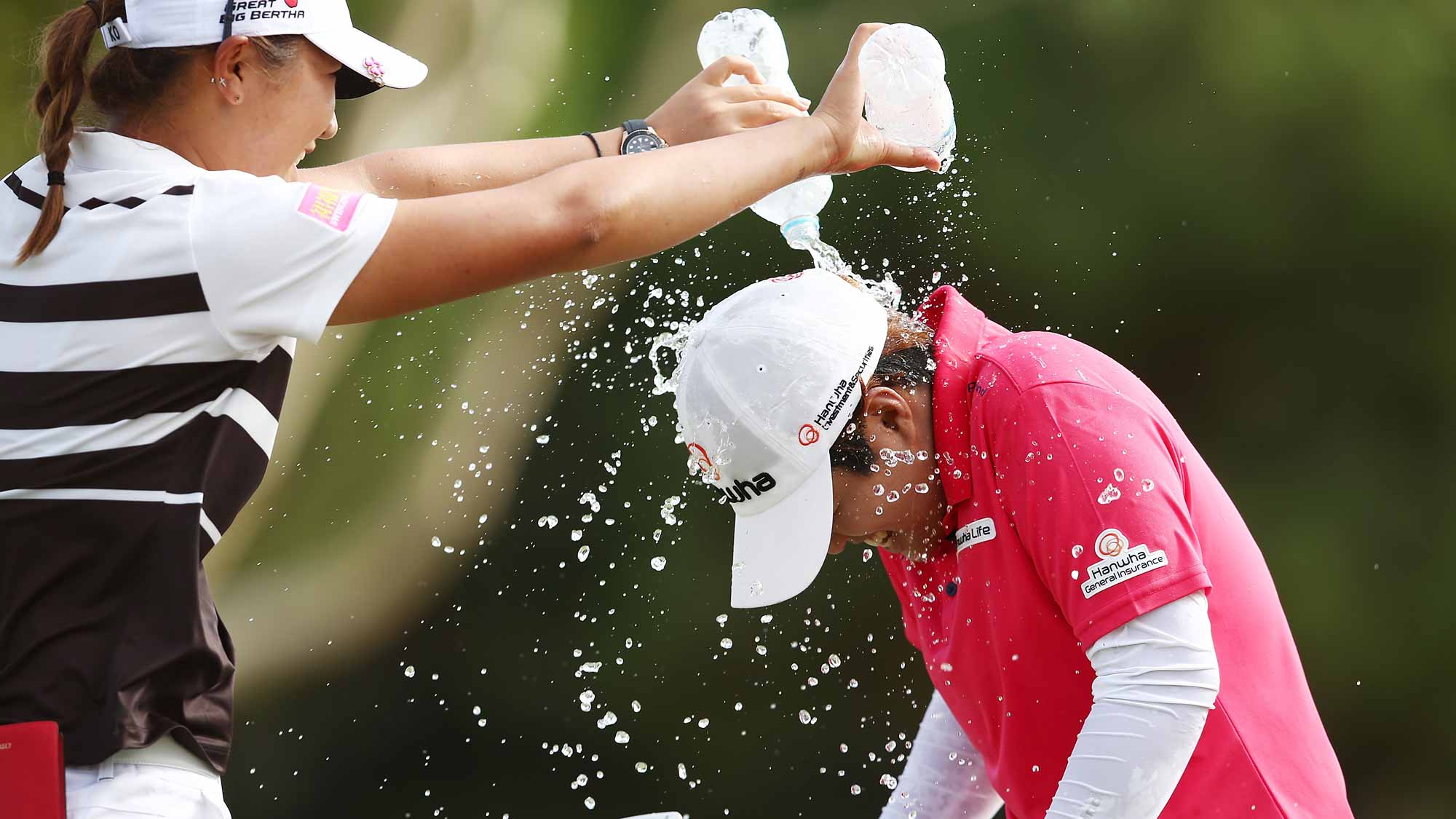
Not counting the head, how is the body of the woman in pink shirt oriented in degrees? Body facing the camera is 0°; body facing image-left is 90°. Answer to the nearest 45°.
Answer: approximately 45°

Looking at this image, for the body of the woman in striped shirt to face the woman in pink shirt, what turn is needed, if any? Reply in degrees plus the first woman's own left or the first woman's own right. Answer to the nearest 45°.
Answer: approximately 45° to the first woman's own right

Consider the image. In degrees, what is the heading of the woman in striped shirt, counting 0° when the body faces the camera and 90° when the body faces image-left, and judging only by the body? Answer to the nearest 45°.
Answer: approximately 225°

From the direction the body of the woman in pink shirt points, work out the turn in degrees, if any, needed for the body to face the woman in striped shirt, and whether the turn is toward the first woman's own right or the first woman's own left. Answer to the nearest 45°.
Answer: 0° — they already face them
